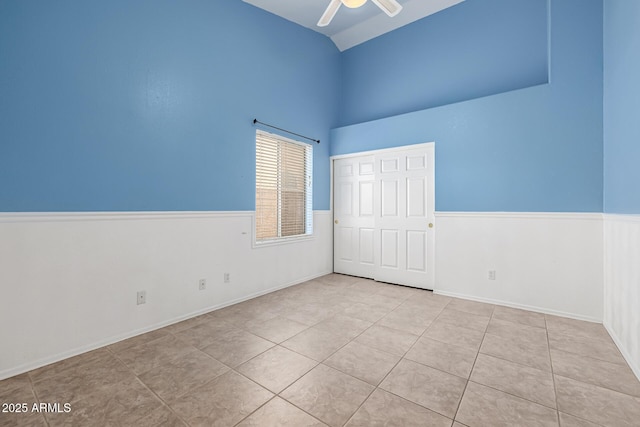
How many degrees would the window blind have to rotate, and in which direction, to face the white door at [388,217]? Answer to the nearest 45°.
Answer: approximately 45° to its left

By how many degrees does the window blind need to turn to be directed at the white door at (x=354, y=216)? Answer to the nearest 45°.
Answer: approximately 45° to its left

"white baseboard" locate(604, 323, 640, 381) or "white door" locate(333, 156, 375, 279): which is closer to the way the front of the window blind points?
the white baseboard

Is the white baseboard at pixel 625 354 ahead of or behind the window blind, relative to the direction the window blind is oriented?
ahead

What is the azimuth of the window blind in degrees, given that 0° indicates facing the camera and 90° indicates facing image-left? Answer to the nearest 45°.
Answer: approximately 315°
